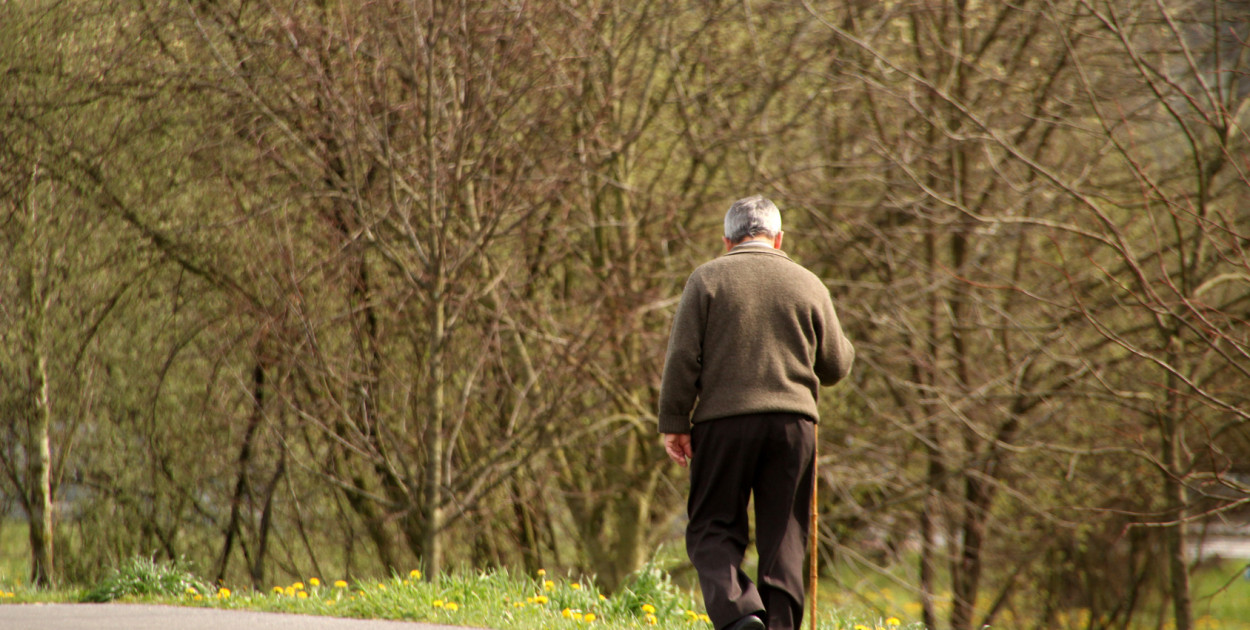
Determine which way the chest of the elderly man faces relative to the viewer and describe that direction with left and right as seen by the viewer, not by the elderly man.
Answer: facing away from the viewer

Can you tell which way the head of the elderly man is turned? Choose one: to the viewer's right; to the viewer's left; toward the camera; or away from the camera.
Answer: away from the camera

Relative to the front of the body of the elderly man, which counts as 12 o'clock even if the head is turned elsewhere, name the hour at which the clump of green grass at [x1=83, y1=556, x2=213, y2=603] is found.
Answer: The clump of green grass is roughly at 10 o'clock from the elderly man.
